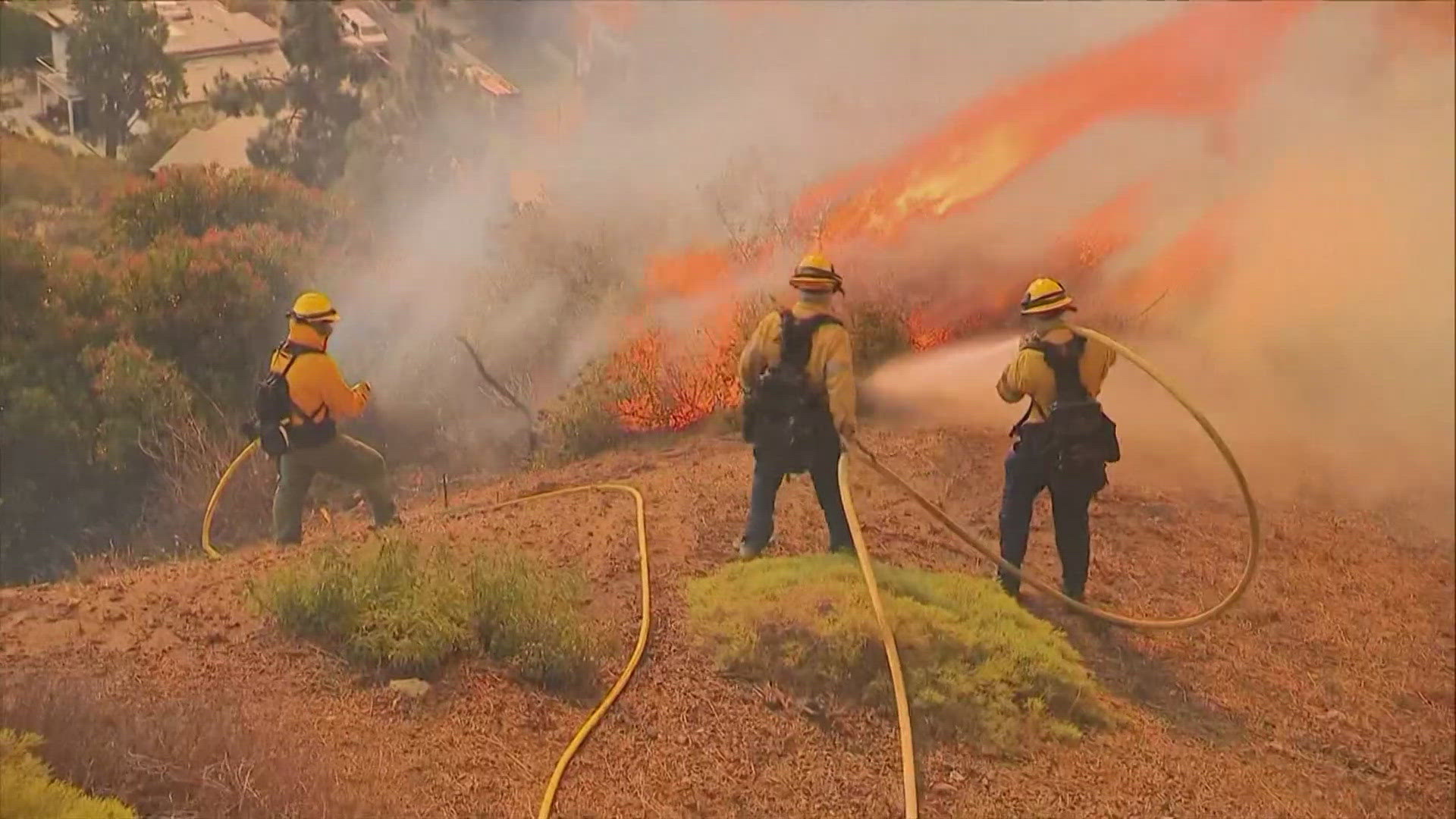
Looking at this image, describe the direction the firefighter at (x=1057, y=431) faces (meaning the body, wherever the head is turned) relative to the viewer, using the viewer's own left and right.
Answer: facing away from the viewer and to the left of the viewer

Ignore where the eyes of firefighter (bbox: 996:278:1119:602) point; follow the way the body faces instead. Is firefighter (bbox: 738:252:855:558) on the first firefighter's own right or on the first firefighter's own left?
on the first firefighter's own left

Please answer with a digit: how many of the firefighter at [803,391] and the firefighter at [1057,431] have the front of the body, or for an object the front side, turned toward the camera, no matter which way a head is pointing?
0

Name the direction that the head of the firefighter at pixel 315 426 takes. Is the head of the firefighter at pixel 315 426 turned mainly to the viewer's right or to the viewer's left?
to the viewer's right

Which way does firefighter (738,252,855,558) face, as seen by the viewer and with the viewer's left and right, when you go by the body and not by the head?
facing away from the viewer

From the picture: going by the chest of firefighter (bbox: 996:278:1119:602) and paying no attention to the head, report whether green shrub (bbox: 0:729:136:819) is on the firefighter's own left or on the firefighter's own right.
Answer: on the firefighter's own left

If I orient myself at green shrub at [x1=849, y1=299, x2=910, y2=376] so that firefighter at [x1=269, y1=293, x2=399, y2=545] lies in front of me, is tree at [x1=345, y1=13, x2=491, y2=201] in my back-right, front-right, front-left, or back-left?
back-right

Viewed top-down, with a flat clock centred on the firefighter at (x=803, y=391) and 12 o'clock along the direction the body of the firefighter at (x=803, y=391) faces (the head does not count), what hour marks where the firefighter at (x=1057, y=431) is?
the firefighter at (x=1057, y=431) is roughly at 3 o'clock from the firefighter at (x=803, y=391).

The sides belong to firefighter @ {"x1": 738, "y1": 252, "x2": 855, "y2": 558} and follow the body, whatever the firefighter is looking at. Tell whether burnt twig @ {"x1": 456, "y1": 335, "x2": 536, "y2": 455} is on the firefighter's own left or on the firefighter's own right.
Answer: on the firefighter's own left

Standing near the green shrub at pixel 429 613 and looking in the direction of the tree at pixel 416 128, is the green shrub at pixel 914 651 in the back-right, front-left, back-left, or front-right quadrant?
back-right

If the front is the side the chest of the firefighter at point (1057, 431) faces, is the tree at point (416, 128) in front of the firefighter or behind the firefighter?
in front

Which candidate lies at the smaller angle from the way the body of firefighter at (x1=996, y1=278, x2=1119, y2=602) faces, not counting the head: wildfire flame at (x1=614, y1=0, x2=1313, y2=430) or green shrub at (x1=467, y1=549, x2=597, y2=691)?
the wildfire flame

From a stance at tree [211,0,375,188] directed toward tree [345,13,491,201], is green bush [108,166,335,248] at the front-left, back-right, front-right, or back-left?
back-right

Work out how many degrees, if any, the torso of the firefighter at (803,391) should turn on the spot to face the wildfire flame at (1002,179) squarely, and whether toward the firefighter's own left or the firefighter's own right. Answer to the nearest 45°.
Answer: approximately 45° to the firefighter's own right

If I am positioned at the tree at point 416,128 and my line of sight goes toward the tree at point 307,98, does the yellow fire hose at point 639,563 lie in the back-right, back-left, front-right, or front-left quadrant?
back-left

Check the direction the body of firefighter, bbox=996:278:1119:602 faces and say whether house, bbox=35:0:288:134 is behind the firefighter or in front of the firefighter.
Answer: in front

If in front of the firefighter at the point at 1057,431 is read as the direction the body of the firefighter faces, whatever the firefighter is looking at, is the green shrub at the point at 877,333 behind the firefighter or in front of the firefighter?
in front

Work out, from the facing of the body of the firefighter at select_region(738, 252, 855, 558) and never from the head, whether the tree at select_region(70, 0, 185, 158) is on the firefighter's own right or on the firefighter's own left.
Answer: on the firefighter's own left
